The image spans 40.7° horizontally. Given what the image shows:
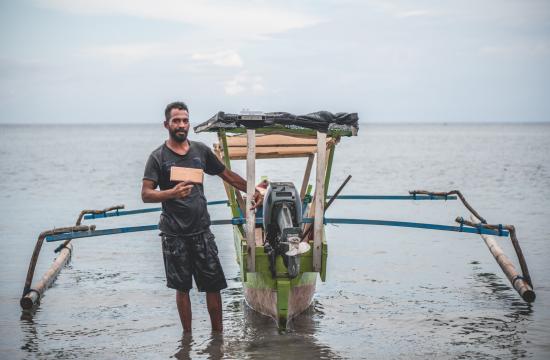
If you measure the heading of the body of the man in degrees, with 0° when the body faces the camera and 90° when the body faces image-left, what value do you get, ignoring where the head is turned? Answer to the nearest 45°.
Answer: approximately 0°
